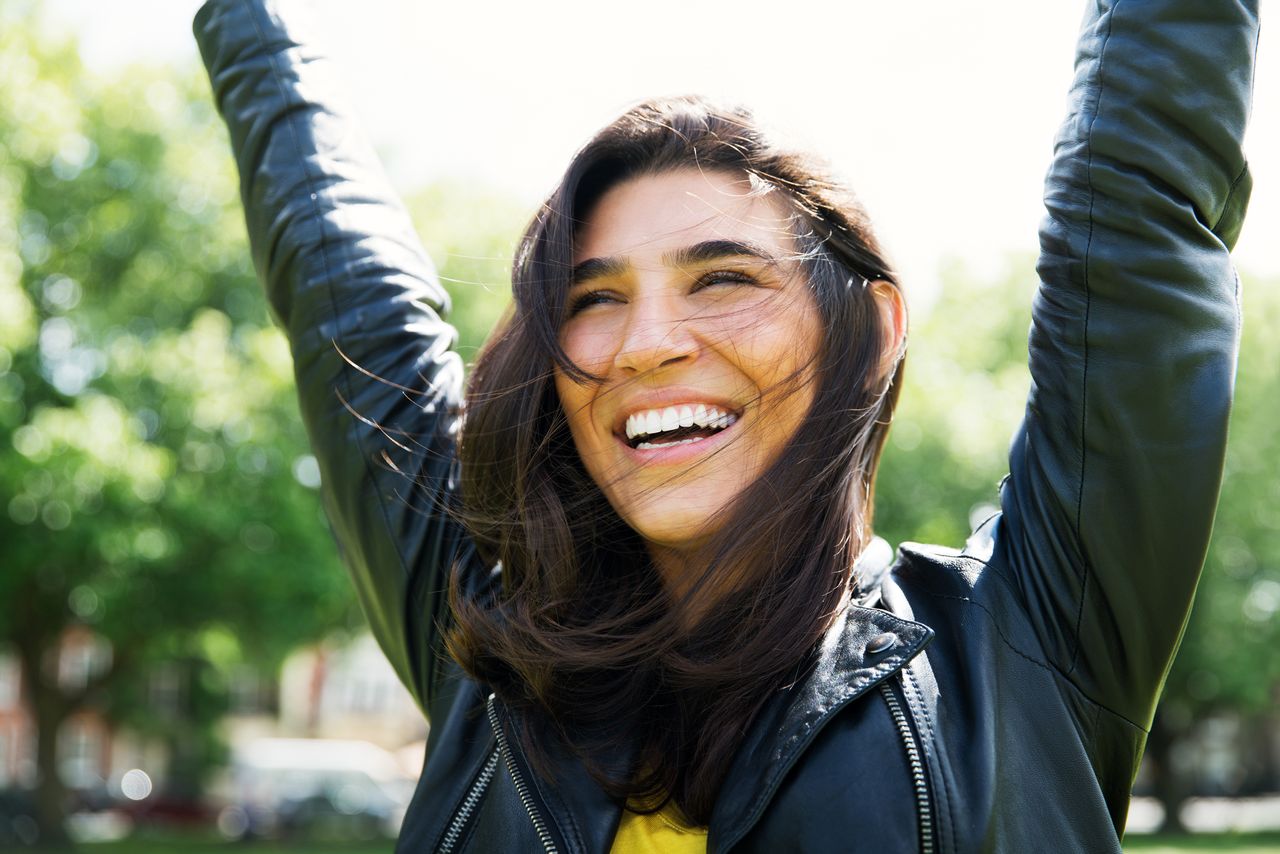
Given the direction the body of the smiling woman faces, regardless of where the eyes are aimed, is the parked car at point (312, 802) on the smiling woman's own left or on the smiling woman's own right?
on the smiling woman's own right

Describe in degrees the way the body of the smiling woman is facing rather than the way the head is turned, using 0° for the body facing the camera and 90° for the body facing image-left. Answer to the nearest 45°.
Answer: approximately 45°
